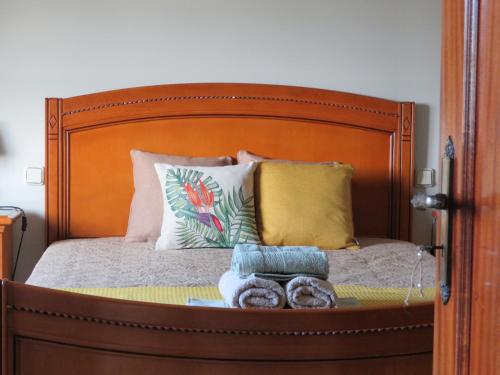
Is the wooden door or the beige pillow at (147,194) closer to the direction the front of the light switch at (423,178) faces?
the wooden door

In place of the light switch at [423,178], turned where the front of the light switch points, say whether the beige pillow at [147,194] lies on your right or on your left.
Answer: on your right

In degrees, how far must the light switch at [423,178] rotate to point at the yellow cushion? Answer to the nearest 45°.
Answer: approximately 45° to its right

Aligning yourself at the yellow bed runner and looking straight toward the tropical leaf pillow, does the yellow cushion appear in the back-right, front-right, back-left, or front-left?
front-right

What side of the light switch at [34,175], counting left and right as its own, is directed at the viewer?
front

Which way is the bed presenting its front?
toward the camera

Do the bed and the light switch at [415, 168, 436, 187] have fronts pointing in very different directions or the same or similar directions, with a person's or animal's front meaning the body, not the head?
same or similar directions

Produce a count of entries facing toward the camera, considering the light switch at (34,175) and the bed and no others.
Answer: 2

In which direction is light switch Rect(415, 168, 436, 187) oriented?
toward the camera

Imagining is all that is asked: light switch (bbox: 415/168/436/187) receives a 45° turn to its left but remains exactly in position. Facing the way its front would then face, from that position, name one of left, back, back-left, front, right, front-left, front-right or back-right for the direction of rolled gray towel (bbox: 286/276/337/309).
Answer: front-right

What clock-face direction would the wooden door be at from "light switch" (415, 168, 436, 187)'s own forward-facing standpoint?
The wooden door is roughly at 12 o'clock from the light switch.

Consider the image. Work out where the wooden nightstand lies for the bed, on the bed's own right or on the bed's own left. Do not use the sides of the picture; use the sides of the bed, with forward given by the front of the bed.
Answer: on the bed's own right

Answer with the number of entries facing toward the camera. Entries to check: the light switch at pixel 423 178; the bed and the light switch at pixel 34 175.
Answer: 3
